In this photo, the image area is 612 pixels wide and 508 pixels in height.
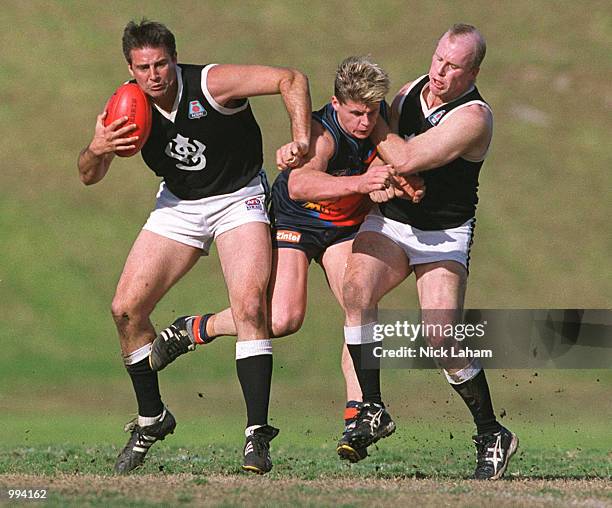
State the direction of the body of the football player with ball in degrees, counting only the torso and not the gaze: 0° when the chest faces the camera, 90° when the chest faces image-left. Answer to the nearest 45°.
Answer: approximately 0°
